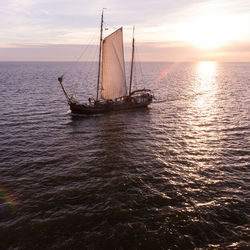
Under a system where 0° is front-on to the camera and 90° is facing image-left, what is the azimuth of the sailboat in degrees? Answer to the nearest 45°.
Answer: approximately 90°
